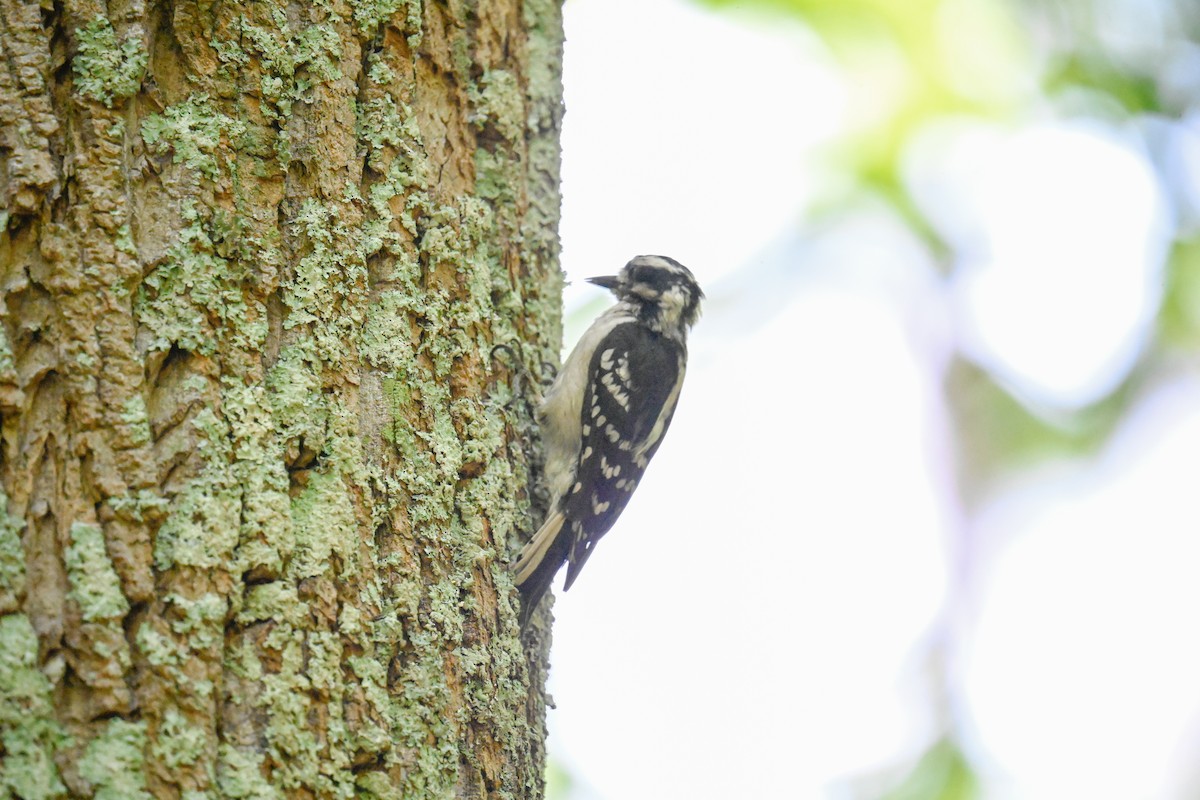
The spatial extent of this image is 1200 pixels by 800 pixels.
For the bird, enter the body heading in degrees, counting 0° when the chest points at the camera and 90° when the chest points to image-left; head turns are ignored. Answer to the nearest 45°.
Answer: approximately 90°
